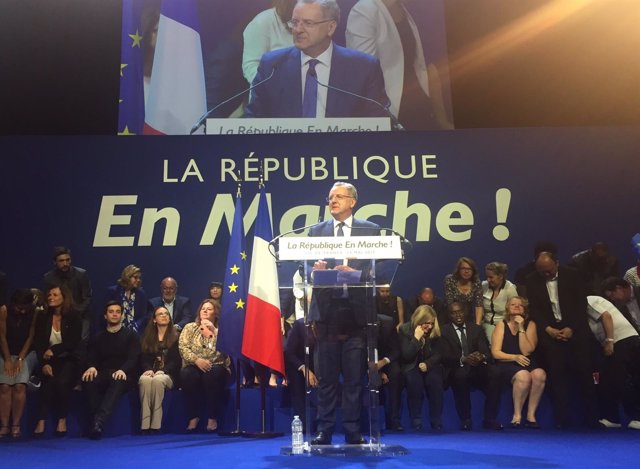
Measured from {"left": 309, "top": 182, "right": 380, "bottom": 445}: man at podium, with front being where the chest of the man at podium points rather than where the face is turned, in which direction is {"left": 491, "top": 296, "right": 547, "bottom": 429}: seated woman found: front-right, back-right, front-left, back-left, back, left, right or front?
back-left

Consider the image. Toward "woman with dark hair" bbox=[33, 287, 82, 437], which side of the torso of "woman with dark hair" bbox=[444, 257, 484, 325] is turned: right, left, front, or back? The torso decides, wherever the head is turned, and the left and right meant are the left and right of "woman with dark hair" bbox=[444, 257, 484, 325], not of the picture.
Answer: right

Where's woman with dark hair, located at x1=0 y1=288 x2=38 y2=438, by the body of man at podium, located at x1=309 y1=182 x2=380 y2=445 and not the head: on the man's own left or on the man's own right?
on the man's own right

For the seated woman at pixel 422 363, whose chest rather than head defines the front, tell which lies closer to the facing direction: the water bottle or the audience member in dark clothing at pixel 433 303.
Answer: the water bottle

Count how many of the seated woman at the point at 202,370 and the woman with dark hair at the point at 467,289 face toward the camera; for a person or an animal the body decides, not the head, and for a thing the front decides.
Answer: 2

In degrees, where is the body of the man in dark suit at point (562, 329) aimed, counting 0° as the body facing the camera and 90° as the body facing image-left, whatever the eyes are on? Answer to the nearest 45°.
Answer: approximately 0°

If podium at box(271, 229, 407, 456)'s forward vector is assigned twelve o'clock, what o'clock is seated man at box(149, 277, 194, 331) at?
The seated man is roughly at 5 o'clock from the podium.
